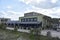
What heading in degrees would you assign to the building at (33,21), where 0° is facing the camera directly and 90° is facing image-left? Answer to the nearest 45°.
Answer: approximately 45°
